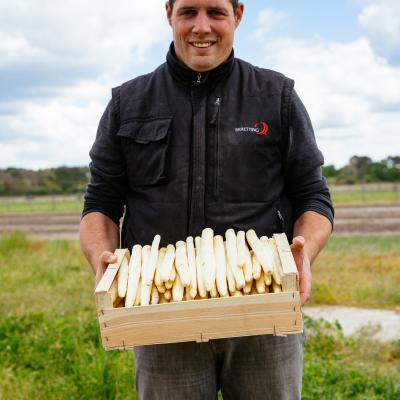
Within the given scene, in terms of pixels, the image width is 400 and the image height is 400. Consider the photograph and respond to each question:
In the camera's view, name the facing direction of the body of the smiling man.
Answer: toward the camera

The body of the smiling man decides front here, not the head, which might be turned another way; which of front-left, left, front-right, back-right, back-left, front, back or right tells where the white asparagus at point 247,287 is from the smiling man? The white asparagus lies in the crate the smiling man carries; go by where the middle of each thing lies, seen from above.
front

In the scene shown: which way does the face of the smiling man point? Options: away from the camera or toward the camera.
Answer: toward the camera

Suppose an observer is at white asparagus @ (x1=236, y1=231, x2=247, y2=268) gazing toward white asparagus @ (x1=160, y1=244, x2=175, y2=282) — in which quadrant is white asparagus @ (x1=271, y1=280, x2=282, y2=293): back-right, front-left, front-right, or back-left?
back-left
